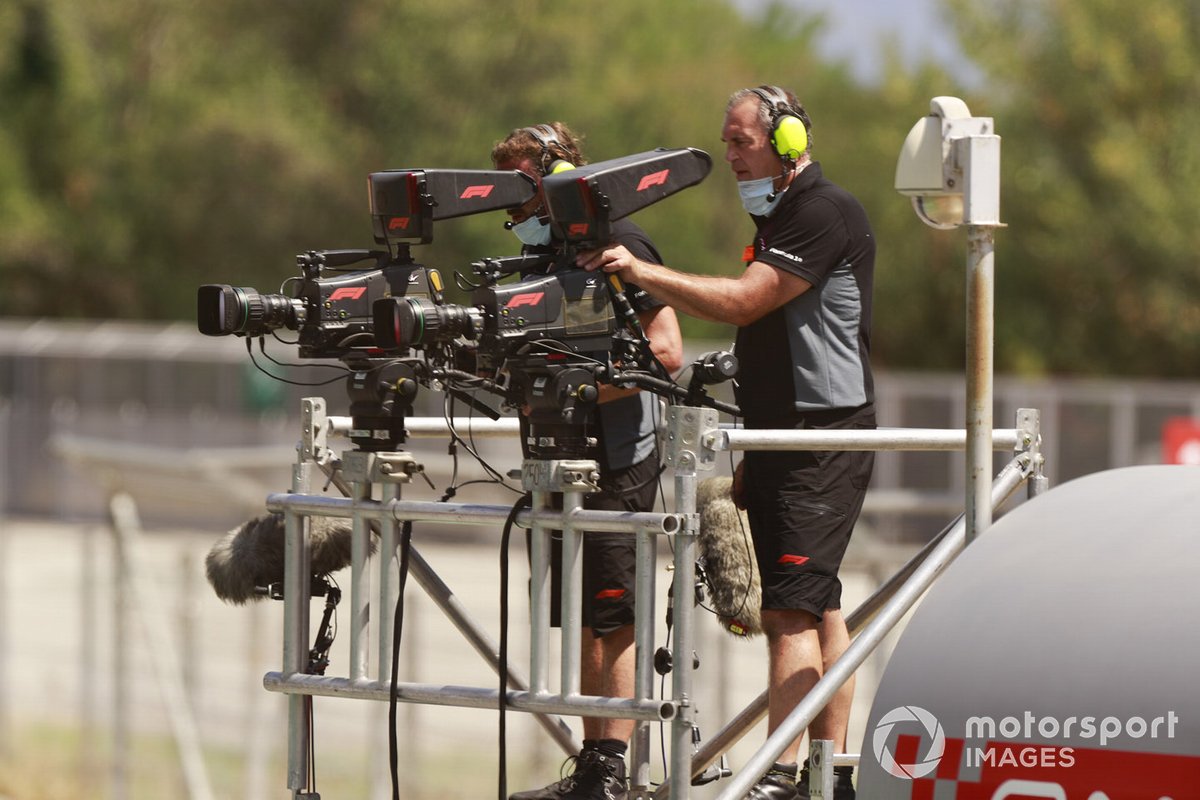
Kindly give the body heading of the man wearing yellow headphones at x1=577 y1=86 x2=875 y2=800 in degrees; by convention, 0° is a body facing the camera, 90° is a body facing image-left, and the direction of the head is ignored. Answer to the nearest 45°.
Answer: approximately 90°

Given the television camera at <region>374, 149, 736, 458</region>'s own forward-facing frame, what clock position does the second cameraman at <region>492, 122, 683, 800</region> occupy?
The second cameraman is roughly at 5 o'clock from the television camera.

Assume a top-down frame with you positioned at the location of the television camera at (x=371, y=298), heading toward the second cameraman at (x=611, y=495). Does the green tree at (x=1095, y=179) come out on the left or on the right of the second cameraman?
left

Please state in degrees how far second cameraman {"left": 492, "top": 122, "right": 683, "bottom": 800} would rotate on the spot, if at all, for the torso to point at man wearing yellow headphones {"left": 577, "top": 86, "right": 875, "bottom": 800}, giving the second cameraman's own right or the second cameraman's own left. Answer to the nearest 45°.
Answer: approximately 135° to the second cameraman's own left

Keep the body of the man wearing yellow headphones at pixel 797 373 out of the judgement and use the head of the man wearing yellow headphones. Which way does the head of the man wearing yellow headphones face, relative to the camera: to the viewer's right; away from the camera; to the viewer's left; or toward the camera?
to the viewer's left

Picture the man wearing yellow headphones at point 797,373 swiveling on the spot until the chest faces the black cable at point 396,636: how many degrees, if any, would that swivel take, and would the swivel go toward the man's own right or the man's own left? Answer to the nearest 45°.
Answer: approximately 45° to the man's own left

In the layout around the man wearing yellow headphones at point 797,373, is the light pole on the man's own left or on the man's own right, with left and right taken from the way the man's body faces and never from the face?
on the man's own left

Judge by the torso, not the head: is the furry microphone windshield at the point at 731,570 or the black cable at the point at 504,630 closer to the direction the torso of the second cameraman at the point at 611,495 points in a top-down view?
the black cable

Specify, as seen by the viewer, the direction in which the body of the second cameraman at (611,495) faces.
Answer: to the viewer's left

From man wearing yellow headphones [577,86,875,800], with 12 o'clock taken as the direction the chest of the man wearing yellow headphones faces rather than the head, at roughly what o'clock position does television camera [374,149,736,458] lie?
The television camera is roughly at 11 o'clock from the man wearing yellow headphones.
